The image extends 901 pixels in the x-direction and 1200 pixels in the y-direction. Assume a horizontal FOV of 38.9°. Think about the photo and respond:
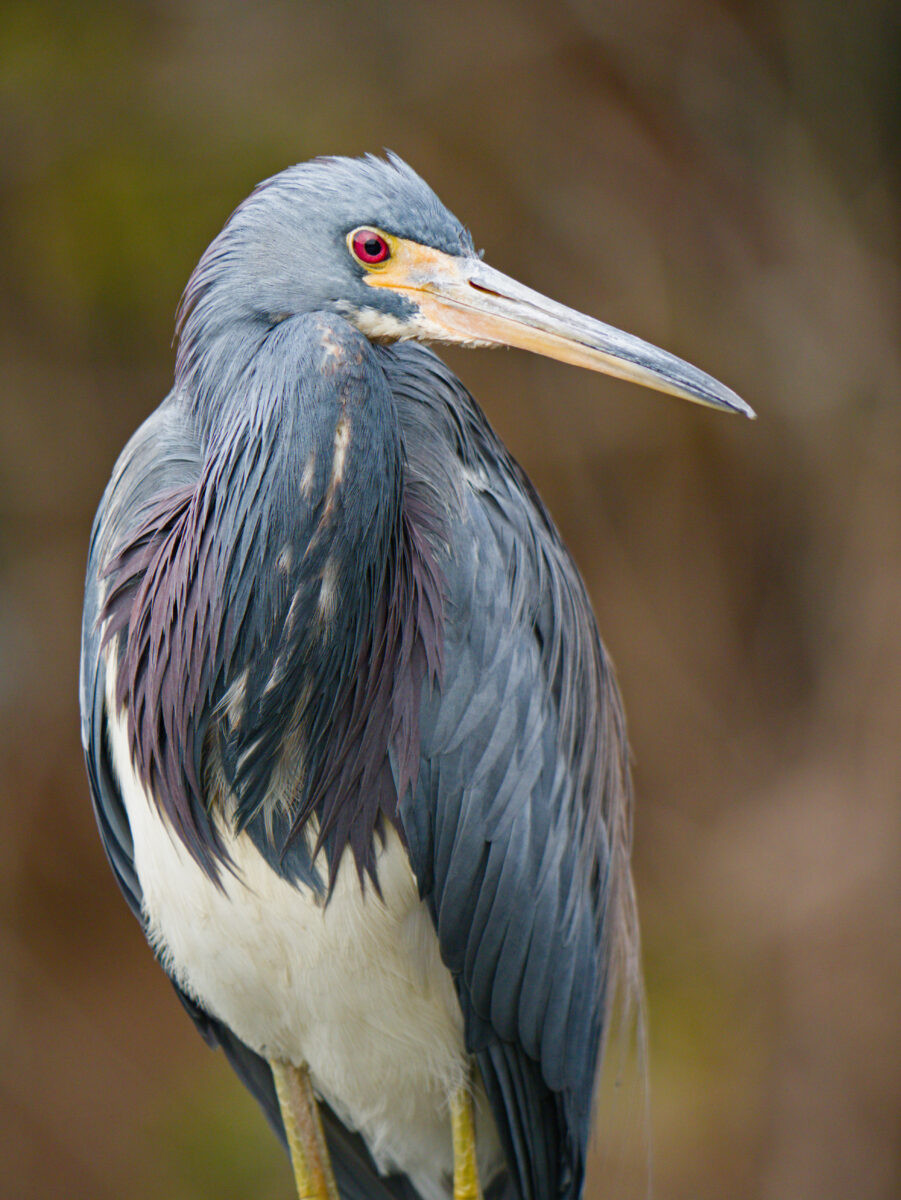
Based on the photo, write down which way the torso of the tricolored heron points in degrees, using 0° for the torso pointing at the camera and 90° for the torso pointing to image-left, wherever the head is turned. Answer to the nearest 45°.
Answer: approximately 45°
